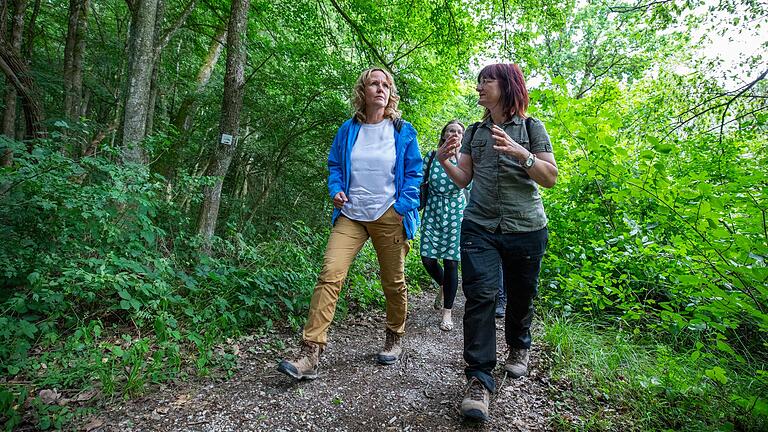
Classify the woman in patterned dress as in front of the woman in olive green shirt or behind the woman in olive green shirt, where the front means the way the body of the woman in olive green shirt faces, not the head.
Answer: behind

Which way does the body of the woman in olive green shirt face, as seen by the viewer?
toward the camera

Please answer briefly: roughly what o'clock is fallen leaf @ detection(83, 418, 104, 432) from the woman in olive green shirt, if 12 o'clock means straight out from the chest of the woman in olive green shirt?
The fallen leaf is roughly at 2 o'clock from the woman in olive green shirt.

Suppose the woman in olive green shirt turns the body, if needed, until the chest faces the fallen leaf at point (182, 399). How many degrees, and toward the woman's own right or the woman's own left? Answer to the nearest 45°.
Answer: approximately 90° to the woman's own right

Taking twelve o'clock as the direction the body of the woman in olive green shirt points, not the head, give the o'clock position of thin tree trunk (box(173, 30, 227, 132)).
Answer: The thin tree trunk is roughly at 4 o'clock from the woman in olive green shirt.

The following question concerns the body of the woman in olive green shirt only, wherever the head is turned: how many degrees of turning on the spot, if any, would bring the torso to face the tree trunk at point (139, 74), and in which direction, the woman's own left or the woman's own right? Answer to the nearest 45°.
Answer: approximately 90° to the woman's own right

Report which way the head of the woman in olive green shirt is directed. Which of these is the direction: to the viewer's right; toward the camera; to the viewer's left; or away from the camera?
to the viewer's left
